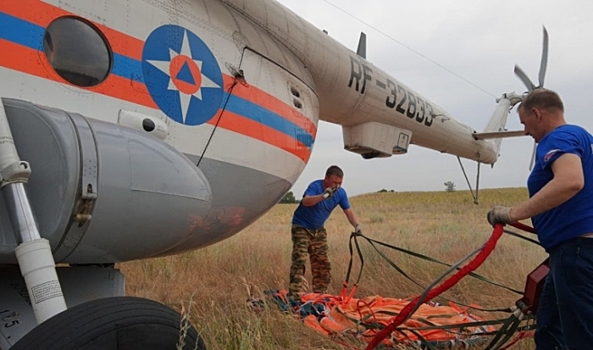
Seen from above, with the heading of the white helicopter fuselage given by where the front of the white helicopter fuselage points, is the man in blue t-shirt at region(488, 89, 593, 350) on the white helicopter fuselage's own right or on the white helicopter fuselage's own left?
on the white helicopter fuselage's own left

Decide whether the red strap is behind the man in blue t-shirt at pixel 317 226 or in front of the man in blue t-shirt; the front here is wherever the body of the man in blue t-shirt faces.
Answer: in front

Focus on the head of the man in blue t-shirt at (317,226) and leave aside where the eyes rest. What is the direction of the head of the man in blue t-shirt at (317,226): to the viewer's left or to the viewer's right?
to the viewer's right

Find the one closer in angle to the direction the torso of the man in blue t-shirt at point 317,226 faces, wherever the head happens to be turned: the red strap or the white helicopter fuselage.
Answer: the red strap

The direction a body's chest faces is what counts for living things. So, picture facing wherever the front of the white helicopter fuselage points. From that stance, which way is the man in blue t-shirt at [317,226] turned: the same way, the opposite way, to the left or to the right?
to the left

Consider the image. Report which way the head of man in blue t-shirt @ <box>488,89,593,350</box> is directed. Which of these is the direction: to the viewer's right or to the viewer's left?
to the viewer's left

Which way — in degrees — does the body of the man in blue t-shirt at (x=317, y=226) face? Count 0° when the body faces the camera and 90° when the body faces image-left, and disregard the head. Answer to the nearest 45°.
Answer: approximately 315°

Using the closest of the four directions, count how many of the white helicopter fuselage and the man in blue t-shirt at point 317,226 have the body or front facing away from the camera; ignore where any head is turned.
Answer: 0

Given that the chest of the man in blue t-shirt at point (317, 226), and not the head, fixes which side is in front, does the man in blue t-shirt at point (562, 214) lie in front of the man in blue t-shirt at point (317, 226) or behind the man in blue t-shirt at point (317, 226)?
in front

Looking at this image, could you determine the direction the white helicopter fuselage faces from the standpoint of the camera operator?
facing the viewer and to the left of the viewer
